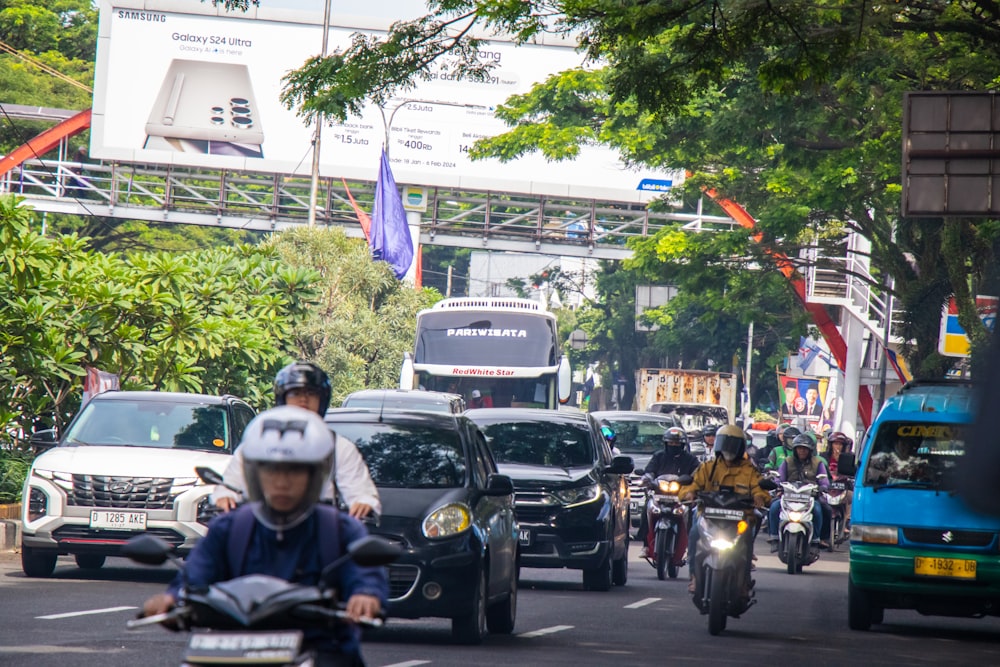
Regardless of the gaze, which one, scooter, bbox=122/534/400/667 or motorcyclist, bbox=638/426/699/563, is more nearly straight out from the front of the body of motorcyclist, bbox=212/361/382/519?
the scooter

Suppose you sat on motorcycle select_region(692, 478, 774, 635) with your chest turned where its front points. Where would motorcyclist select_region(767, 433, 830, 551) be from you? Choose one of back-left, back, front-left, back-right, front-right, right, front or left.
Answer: back

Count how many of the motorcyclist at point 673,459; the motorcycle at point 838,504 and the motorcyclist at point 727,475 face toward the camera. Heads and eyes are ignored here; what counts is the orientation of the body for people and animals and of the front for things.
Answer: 3

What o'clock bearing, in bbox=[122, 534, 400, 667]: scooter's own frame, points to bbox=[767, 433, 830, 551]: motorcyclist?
The motorcyclist is roughly at 7 o'clock from the scooter.

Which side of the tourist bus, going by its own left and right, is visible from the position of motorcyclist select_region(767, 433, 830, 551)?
front
